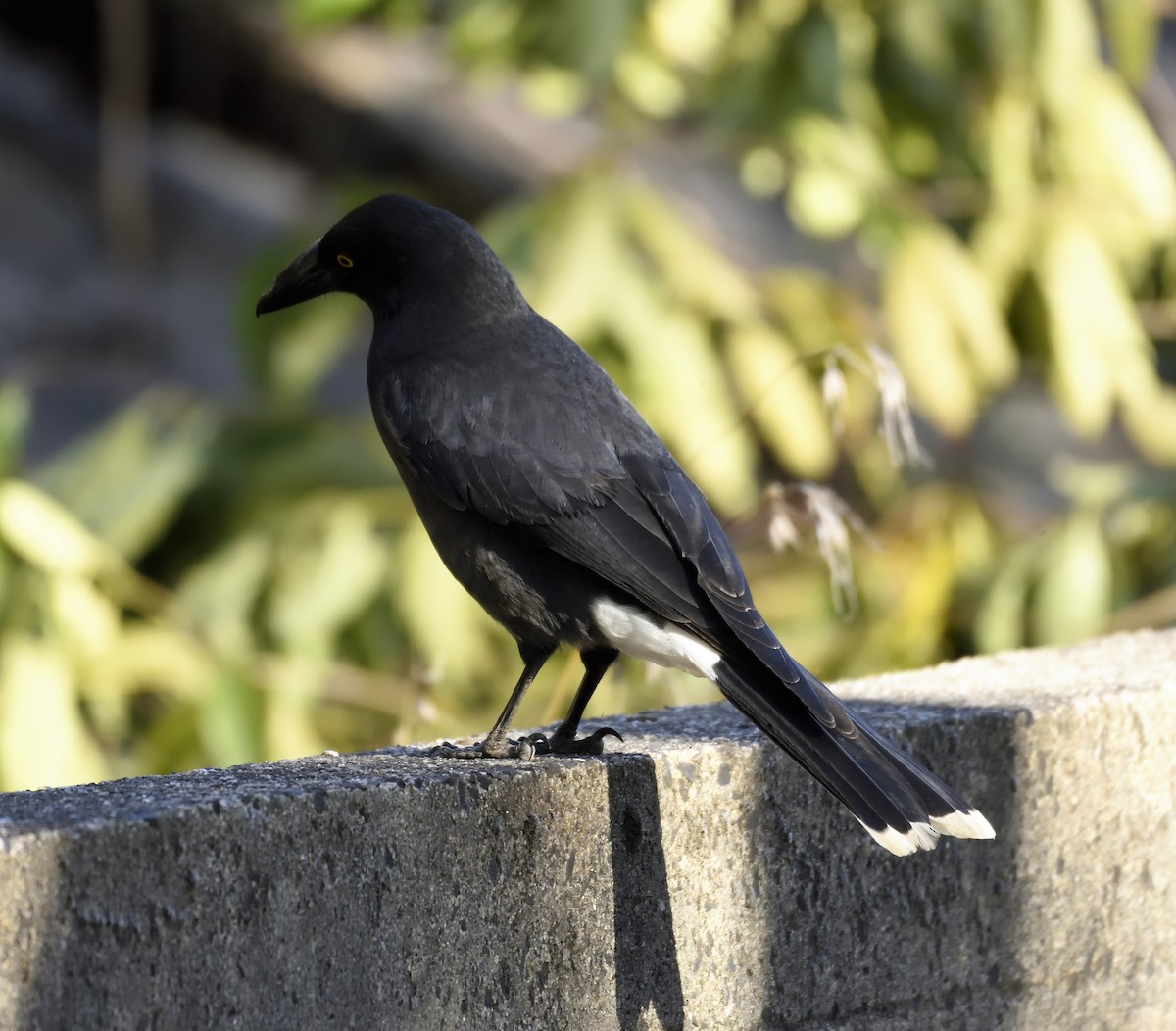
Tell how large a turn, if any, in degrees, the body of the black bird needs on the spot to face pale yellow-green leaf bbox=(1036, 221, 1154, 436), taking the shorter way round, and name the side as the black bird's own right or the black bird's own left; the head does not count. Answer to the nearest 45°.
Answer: approximately 135° to the black bird's own right

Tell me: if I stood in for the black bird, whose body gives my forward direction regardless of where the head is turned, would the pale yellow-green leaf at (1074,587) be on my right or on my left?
on my right

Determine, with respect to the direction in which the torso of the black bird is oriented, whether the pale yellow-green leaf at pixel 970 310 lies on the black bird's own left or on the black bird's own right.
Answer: on the black bird's own right

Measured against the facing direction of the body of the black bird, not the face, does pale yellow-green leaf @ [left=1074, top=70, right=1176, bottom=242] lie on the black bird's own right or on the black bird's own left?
on the black bird's own right

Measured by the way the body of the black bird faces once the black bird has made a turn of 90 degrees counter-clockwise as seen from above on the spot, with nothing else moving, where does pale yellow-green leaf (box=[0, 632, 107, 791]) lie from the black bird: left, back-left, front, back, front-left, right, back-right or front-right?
back-right

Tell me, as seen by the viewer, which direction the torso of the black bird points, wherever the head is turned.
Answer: to the viewer's left

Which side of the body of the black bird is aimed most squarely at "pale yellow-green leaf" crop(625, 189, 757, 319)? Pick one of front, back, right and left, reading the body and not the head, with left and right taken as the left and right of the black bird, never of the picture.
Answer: right
